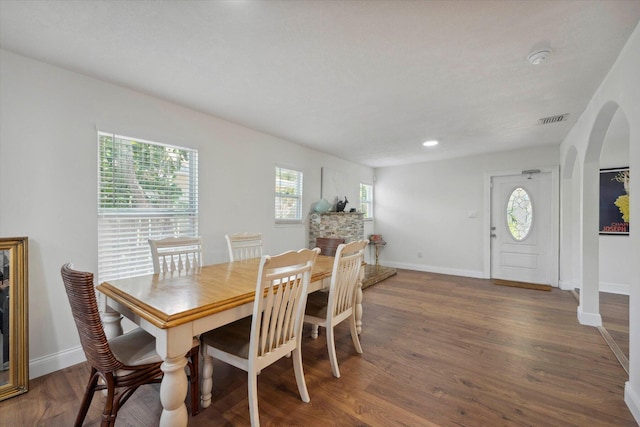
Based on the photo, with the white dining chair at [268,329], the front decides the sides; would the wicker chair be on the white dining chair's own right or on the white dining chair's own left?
on the white dining chair's own left

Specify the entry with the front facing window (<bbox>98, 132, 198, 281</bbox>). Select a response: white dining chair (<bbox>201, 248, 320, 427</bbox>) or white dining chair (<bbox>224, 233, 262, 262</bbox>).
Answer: white dining chair (<bbox>201, 248, 320, 427</bbox>)

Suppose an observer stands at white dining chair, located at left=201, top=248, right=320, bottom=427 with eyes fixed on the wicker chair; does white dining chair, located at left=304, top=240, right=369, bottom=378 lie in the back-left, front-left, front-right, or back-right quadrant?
back-right

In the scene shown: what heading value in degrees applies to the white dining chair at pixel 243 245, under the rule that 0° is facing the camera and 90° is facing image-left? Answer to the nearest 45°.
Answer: approximately 315°

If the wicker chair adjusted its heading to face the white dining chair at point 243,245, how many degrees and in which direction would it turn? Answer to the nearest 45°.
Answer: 0° — it already faces it

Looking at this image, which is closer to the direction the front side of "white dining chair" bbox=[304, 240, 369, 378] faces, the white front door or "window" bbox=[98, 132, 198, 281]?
the window

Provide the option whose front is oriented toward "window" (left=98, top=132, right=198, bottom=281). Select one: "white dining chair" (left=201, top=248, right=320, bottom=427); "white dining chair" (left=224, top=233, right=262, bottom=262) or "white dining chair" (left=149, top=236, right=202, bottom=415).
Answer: "white dining chair" (left=201, top=248, right=320, bottom=427)

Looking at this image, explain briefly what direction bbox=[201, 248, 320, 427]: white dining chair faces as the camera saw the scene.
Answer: facing away from the viewer and to the left of the viewer

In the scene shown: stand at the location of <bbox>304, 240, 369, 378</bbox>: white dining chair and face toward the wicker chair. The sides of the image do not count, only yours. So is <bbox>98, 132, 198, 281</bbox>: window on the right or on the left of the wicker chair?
right

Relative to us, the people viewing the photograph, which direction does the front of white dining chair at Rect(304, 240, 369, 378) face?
facing away from the viewer and to the left of the viewer

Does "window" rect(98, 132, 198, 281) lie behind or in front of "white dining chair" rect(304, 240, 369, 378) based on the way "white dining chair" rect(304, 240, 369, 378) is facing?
in front

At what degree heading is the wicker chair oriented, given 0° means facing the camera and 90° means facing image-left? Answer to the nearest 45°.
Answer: approximately 225°

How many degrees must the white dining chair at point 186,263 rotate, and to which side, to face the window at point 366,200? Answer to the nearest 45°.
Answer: approximately 90° to its left
